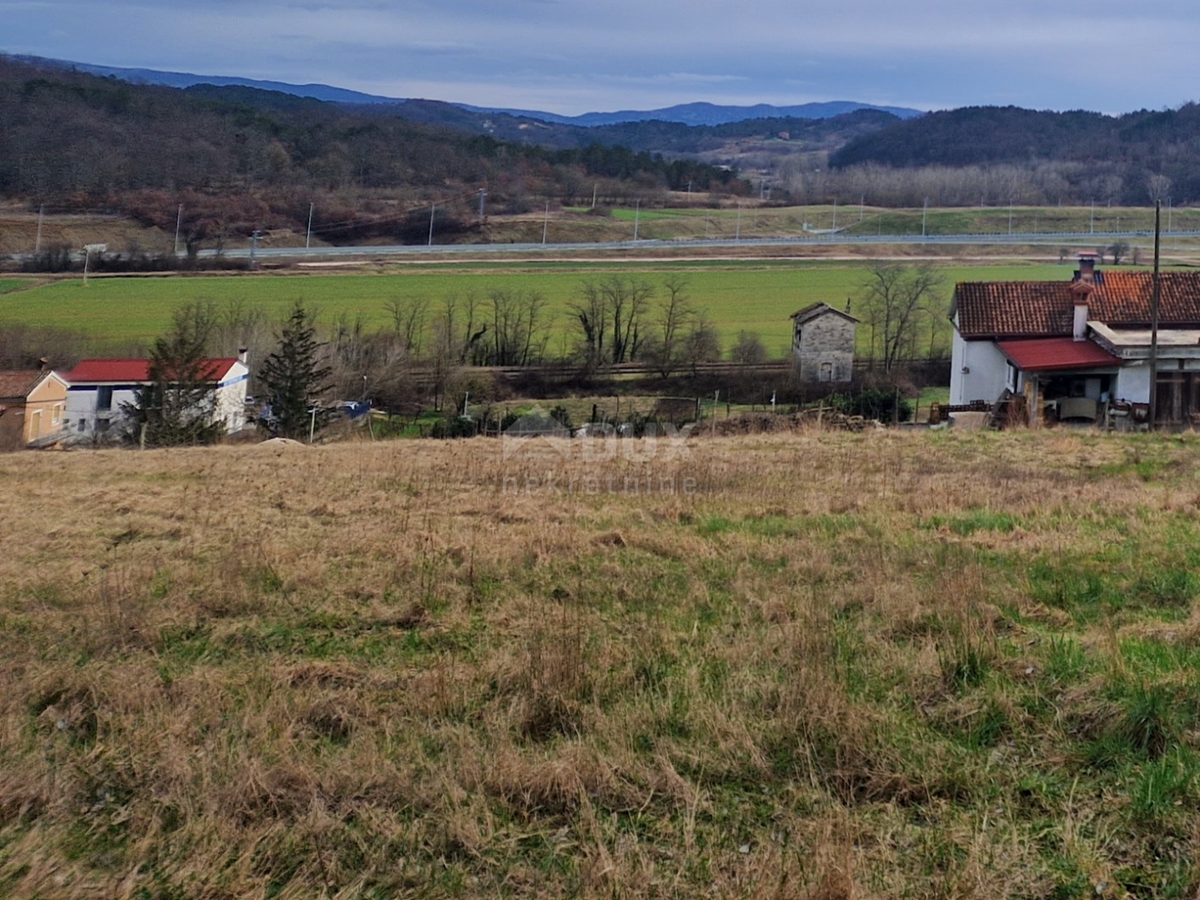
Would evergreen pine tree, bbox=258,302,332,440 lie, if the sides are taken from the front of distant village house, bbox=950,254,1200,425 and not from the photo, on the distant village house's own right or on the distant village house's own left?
on the distant village house's own right

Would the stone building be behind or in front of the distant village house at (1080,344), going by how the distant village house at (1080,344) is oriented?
behind

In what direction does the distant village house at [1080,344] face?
toward the camera

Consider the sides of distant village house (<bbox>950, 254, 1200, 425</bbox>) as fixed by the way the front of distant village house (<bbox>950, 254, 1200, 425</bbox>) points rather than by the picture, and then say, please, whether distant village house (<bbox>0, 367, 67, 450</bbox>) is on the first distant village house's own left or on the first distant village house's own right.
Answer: on the first distant village house's own right

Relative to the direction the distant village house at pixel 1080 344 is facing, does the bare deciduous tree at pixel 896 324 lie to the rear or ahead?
to the rear

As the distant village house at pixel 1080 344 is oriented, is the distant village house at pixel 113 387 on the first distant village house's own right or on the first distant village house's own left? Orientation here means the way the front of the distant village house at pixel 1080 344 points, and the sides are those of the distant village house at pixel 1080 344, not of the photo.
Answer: on the first distant village house's own right
